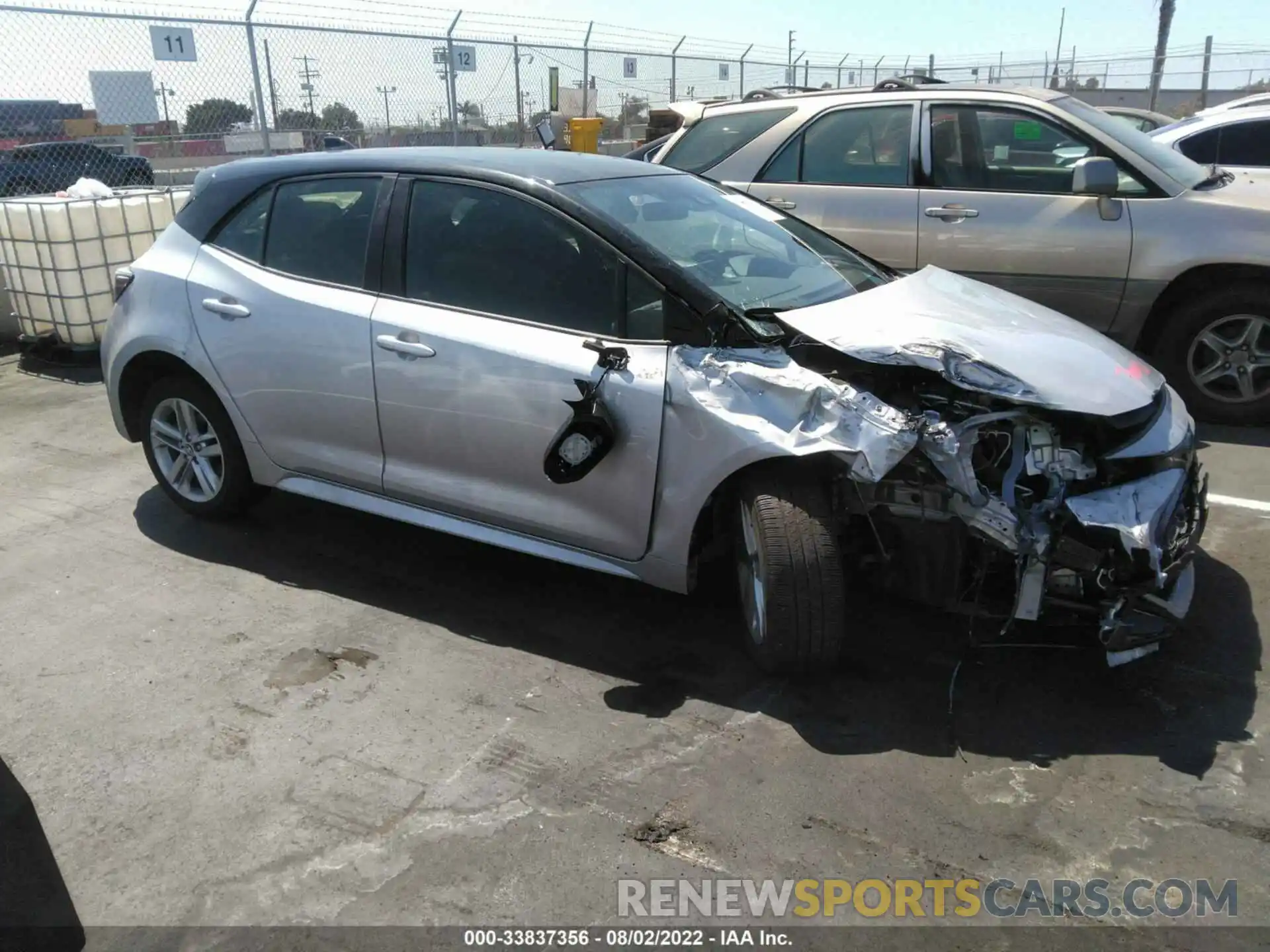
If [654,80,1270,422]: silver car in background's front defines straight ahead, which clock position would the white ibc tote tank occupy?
The white ibc tote tank is roughly at 6 o'clock from the silver car in background.

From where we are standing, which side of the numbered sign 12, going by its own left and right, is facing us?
front

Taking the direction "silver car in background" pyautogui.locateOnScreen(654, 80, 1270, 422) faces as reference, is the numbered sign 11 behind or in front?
behind

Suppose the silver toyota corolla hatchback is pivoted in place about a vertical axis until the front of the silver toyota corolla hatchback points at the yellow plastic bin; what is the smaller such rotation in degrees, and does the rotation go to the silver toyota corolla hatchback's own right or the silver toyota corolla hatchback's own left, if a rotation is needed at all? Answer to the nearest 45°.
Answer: approximately 135° to the silver toyota corolla hatchback's own left

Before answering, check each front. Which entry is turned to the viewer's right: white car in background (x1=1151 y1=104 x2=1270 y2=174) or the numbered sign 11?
the white car in background

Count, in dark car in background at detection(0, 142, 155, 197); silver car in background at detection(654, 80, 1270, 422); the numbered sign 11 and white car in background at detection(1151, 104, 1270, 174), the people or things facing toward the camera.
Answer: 1

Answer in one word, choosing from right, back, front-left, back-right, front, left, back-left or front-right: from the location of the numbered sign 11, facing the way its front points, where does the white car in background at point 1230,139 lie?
front-left

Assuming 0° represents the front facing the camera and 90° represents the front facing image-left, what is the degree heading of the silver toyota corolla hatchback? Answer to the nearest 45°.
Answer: approximately 315°

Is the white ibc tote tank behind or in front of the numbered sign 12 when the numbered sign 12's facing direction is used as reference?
in front

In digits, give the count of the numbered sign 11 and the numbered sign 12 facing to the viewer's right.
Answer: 0

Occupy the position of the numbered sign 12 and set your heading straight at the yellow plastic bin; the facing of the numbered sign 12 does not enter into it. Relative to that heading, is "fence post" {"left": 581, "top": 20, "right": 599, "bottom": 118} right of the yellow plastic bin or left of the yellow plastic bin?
left

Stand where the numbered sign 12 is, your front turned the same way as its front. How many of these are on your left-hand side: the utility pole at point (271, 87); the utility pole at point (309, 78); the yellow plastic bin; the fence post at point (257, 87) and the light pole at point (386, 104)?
1

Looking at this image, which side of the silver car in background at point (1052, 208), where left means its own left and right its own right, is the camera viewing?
right

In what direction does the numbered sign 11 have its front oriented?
toward the camera
